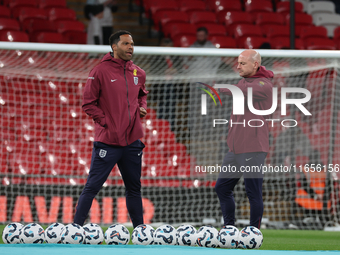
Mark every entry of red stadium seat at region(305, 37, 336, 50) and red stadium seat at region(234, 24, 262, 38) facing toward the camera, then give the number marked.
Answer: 2

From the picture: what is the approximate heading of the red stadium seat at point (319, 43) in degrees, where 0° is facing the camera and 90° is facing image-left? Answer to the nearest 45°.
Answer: approximately 0°

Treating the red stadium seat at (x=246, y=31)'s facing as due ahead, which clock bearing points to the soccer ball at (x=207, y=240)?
The soccer ball is roughly at 12 o'clock from the red stadium seat.

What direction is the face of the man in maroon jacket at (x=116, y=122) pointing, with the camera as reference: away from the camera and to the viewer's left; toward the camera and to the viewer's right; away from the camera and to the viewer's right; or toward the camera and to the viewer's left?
toward the camera and to the viewer's right

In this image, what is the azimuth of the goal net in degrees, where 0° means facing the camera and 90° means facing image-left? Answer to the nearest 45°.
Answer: approximately 0°

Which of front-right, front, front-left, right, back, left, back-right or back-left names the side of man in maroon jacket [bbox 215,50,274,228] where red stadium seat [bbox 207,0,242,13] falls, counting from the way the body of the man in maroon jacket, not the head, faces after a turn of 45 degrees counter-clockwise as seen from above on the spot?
back

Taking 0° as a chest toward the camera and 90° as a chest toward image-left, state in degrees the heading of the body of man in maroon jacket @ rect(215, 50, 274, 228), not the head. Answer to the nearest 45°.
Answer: approximately 45°

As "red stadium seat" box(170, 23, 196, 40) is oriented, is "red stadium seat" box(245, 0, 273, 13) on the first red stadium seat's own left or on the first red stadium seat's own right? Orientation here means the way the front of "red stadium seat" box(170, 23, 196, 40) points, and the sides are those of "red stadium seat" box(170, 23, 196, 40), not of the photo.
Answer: on the first red stadium seat's own left
